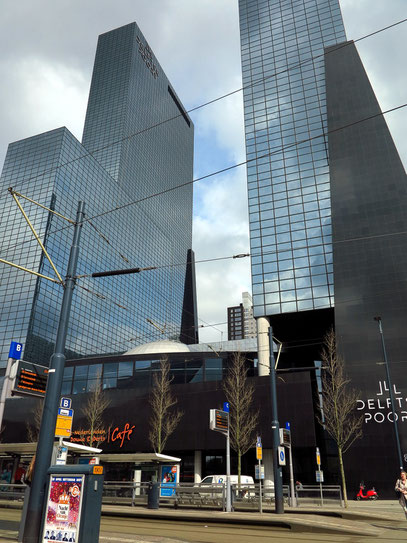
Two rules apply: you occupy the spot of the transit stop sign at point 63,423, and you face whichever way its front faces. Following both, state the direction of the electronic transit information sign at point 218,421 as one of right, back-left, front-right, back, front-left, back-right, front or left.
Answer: back-left

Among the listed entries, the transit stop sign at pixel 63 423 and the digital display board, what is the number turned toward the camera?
2

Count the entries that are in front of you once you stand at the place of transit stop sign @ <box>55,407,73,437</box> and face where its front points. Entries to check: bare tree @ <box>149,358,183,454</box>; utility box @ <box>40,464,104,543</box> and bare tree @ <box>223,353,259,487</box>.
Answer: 1

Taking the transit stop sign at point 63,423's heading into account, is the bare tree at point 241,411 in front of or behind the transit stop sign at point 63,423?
behind

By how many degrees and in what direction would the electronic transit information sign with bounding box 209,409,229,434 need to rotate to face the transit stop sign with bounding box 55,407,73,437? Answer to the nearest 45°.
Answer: approximately 90° to its right

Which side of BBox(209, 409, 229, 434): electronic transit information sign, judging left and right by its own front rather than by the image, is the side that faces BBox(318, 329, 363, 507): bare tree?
left

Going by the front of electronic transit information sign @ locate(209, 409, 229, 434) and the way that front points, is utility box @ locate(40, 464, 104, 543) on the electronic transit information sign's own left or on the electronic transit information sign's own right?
on the electronic transit information sign's own right

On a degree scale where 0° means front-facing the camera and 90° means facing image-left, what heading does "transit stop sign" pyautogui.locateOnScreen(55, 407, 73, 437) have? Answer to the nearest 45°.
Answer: approximately 0°

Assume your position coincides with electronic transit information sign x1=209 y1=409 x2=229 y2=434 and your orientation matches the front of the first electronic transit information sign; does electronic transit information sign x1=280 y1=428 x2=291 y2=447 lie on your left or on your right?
on your left

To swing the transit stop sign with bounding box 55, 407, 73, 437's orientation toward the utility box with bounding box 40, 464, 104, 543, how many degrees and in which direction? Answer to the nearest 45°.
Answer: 0° — it already faces it

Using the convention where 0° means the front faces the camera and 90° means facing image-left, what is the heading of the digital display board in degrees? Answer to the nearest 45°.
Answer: approximately 0°
